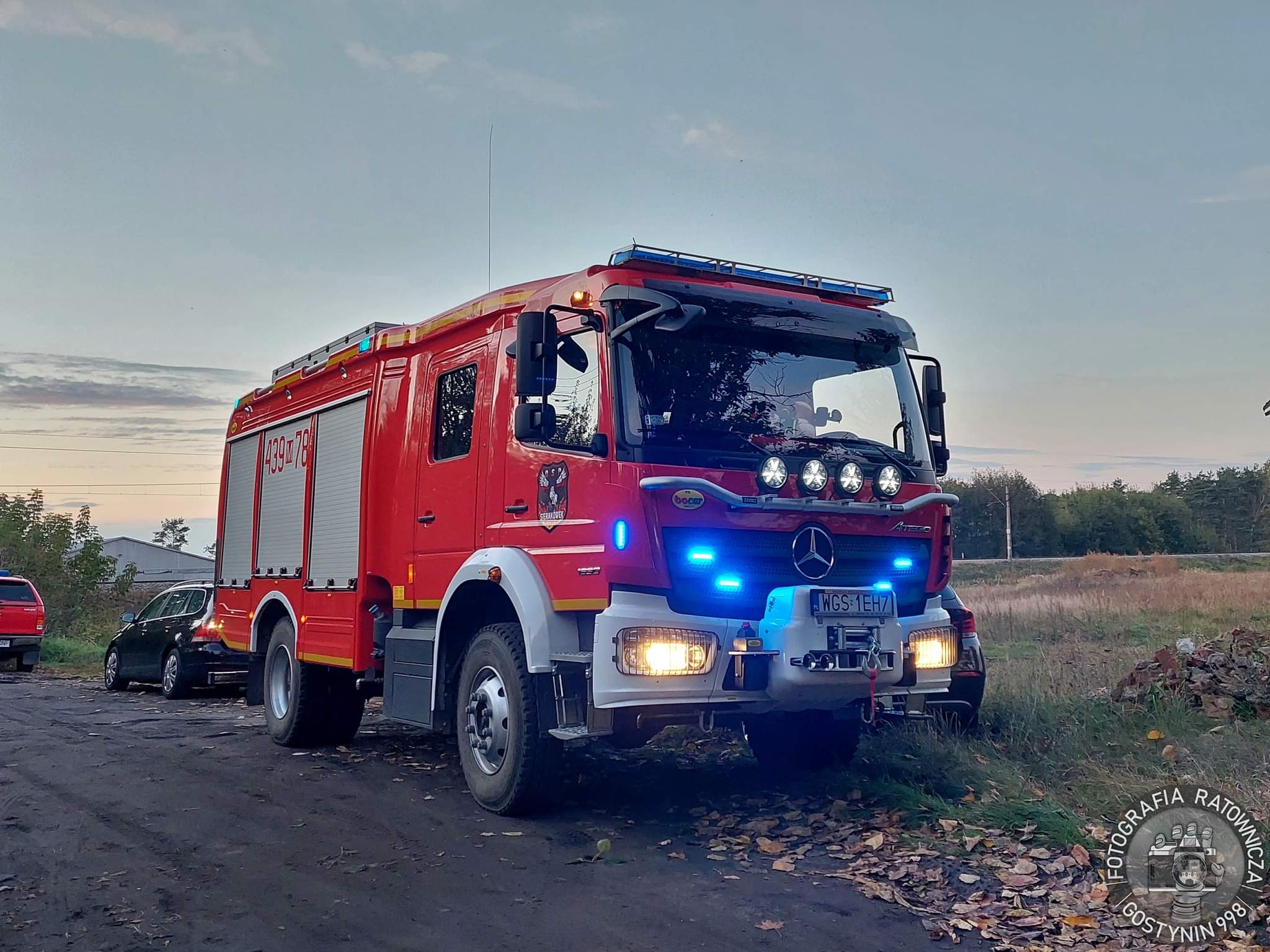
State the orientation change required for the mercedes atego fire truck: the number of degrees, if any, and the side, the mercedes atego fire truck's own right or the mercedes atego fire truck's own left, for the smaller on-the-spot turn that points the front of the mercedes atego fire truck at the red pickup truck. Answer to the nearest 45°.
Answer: approximately 180°

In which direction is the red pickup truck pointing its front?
away from the camera

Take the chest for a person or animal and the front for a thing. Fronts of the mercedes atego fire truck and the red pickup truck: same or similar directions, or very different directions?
very different directions

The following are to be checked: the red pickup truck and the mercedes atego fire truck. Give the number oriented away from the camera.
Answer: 1

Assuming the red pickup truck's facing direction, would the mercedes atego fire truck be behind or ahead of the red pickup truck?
behind

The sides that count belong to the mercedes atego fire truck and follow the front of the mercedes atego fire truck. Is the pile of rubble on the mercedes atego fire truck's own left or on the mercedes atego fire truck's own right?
on the mercedes atego fire truck's own left

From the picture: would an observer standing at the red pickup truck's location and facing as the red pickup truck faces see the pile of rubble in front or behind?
behind

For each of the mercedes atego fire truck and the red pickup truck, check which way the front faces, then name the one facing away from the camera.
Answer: the red pickup truck

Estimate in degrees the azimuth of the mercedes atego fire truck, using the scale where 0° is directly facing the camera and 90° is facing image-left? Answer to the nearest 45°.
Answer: approximately 315°

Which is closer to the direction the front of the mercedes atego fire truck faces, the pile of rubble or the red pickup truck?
the pile of rubble
